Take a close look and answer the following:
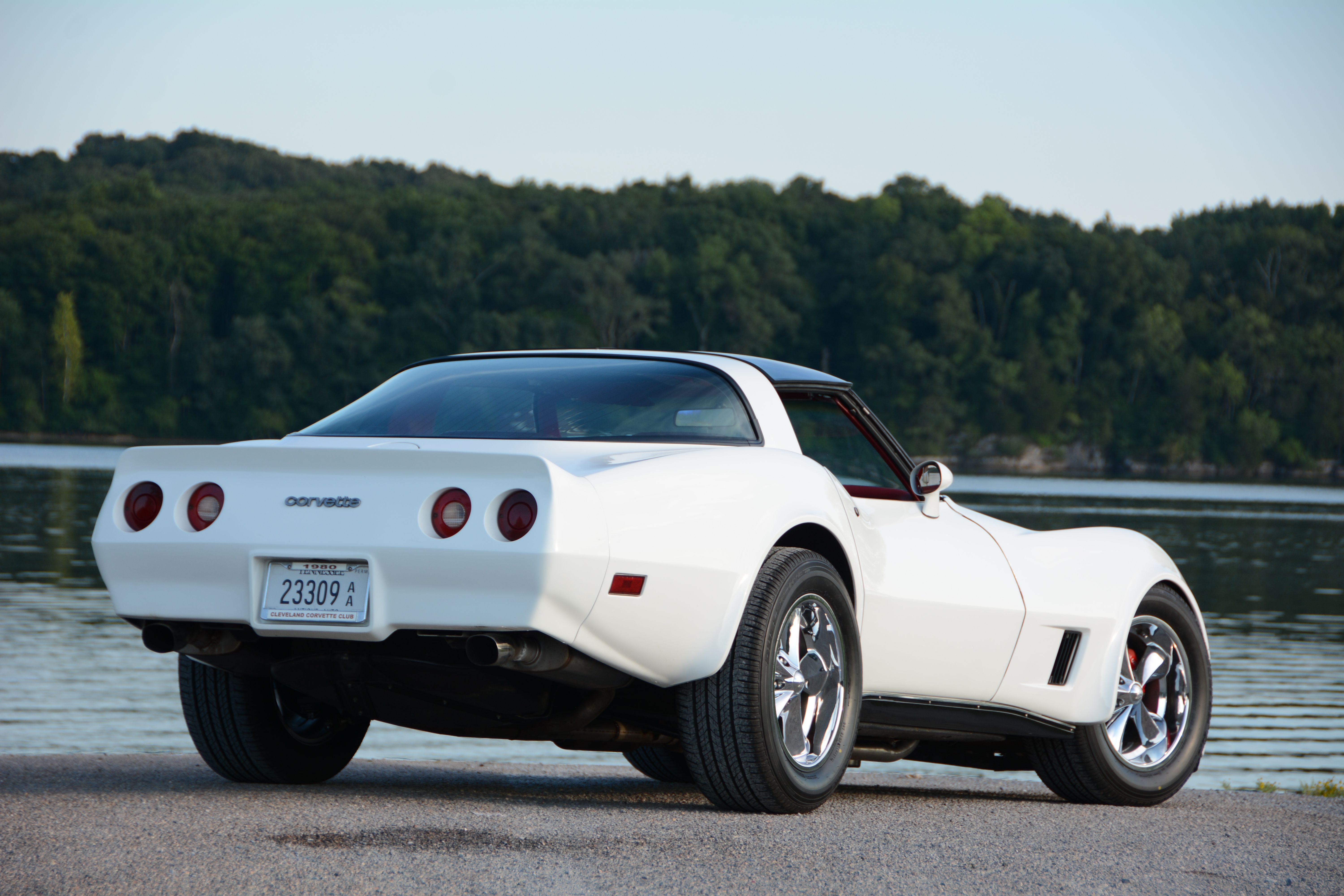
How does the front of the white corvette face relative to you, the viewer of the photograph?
facing away from the viewer and to the right of the viewer
